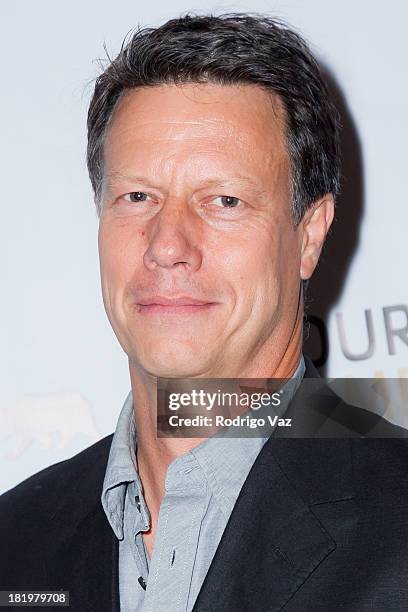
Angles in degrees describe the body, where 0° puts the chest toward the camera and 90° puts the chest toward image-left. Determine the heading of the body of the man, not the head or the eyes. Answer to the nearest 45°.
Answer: approximately 45°
